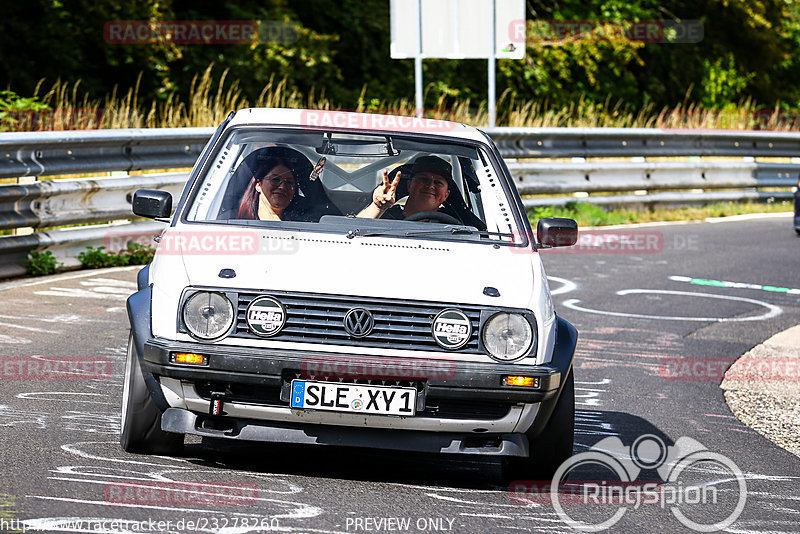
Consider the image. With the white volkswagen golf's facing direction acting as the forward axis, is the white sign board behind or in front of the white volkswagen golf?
behind

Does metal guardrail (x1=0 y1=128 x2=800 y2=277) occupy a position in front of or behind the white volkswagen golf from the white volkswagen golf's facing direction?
behind

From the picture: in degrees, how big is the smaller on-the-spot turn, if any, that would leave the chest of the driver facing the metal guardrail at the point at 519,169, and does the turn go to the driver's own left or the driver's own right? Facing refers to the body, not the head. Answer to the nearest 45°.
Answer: approximately 180°

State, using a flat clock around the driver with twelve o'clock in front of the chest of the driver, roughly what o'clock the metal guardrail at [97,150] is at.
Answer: The metal guardrail is roughly at 5 o'clock from the driver.

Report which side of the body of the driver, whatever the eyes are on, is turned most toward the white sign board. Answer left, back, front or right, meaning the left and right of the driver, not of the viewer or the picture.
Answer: back

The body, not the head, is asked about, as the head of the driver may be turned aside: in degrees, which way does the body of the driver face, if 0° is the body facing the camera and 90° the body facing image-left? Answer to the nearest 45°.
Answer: approximately 0°

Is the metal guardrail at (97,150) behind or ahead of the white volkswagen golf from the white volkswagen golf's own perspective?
behind
